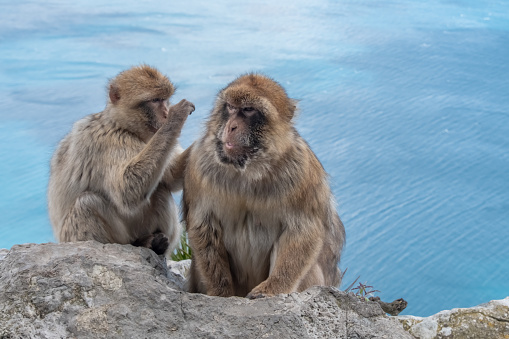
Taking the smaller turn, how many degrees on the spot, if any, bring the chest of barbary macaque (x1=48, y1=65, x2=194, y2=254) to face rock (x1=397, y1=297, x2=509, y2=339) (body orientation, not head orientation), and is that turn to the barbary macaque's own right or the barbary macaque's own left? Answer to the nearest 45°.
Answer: approximately 45° to the barbary macaque's own right

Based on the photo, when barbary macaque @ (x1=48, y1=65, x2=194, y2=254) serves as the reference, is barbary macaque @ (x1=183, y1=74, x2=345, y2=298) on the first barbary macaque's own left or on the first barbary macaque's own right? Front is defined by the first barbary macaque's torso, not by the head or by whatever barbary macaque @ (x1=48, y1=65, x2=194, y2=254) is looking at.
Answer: on the first barbary macaque's own right

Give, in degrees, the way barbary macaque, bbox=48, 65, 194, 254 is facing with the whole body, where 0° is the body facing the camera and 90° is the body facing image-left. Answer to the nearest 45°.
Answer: approximately 270°
